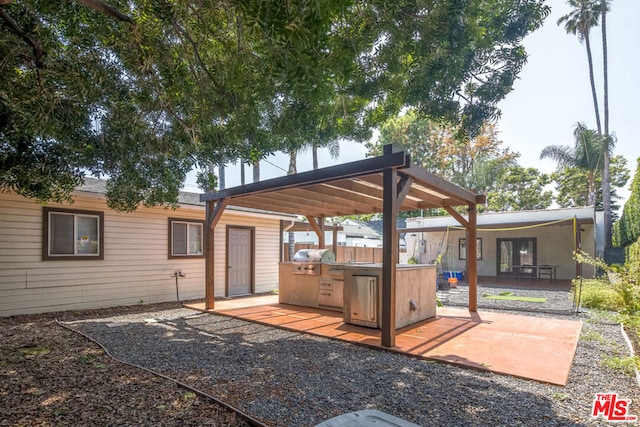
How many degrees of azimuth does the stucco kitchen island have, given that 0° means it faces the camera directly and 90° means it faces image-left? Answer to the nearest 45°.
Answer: approximately 45°

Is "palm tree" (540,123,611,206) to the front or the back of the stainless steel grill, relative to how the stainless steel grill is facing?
to the back

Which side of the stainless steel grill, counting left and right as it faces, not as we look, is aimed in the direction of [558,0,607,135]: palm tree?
back

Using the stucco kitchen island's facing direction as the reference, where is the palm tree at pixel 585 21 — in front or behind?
behind

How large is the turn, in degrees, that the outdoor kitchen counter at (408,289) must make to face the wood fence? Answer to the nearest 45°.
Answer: approximately 135° to its right

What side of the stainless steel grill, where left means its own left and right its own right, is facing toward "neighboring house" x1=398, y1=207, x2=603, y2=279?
back

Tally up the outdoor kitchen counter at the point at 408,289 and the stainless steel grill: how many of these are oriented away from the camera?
0

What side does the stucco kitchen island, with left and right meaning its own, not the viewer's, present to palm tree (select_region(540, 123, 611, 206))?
back

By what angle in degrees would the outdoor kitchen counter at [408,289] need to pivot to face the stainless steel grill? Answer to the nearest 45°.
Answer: approximately 90° to its right

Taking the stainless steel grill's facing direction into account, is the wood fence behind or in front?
behind
